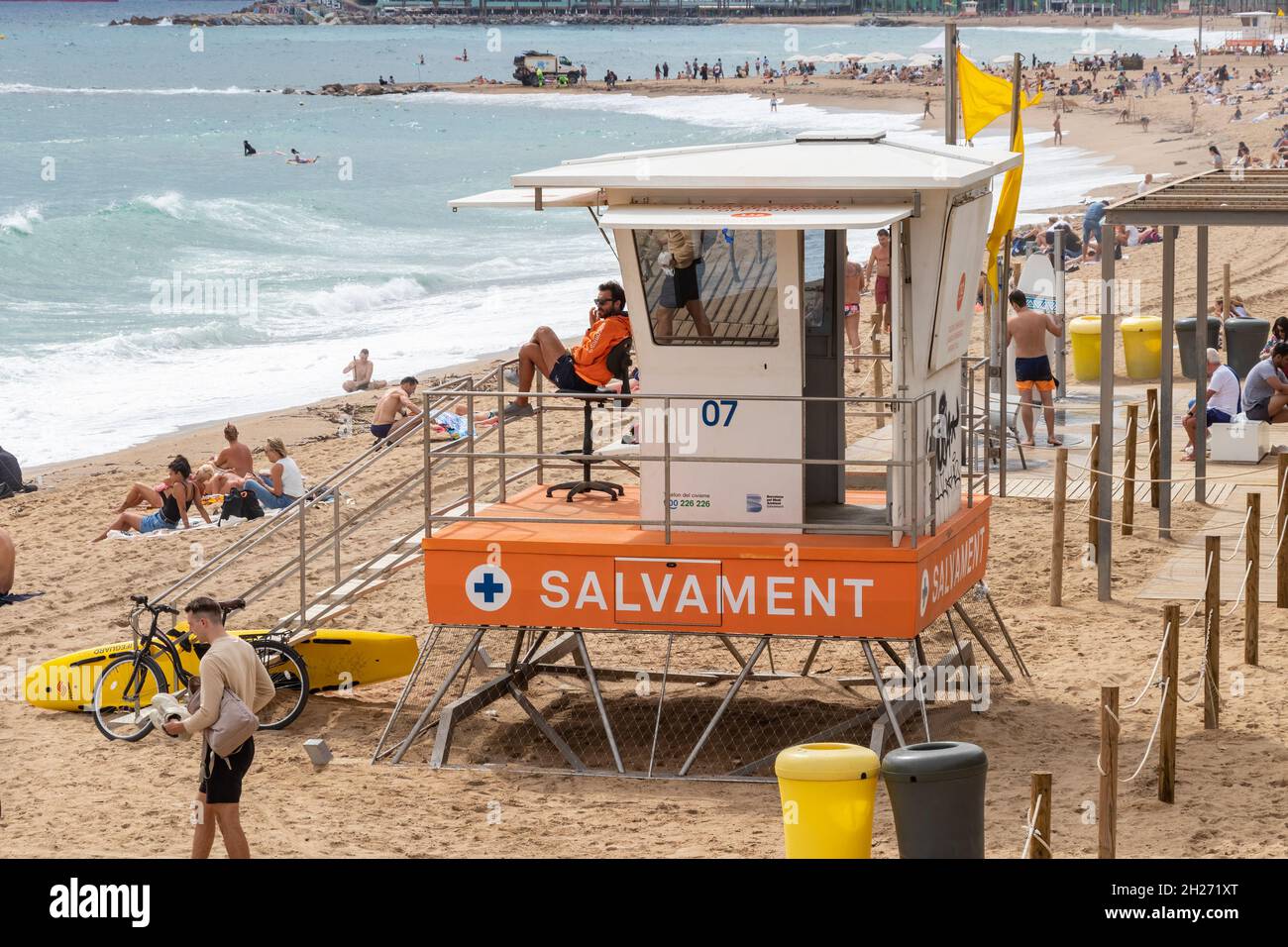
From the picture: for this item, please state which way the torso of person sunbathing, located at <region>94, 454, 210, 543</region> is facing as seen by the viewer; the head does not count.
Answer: to the viewer's left

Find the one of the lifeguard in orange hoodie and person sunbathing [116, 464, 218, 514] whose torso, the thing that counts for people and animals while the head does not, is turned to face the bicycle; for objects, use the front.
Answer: the lifeguard in orange hoodie

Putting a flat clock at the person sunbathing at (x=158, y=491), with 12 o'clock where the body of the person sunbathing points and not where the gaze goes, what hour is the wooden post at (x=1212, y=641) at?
The wooden post is roughly at 8 o'clock from the person sunbathing.

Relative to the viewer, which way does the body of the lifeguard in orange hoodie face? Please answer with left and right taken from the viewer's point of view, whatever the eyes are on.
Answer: facing to the left of the viewer

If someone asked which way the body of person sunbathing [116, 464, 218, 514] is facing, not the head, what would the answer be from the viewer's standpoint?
to the viewer's left

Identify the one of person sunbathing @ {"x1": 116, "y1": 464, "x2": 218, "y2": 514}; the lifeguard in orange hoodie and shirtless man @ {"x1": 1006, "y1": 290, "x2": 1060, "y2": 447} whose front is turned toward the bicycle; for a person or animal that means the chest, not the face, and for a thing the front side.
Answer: the lifeguard in orange hoodie

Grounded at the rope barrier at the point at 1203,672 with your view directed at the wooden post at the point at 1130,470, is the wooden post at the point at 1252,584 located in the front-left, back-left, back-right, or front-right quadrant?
front-right

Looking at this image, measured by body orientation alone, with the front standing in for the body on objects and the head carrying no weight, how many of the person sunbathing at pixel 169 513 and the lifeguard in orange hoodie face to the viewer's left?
2

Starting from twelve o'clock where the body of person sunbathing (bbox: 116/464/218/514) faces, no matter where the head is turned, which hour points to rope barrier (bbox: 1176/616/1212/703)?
The rope barrier is roughly at 8 o'clock from the person sunbathing.

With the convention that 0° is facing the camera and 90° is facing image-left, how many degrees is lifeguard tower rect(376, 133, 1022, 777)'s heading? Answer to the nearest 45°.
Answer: approximately 90°
